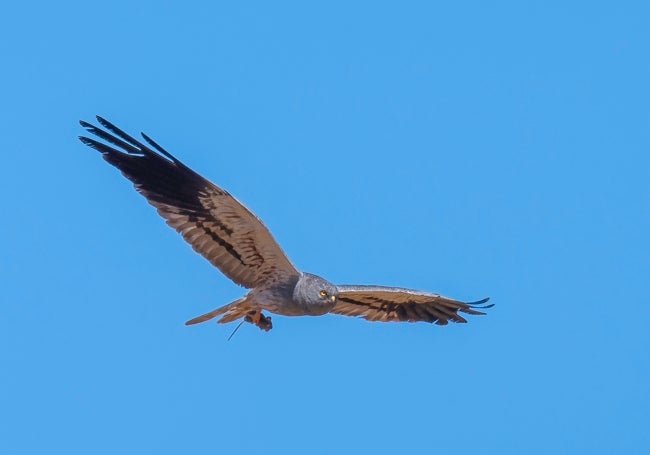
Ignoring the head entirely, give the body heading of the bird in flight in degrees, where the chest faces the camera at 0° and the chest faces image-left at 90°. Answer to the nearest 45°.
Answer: approximately 315°
